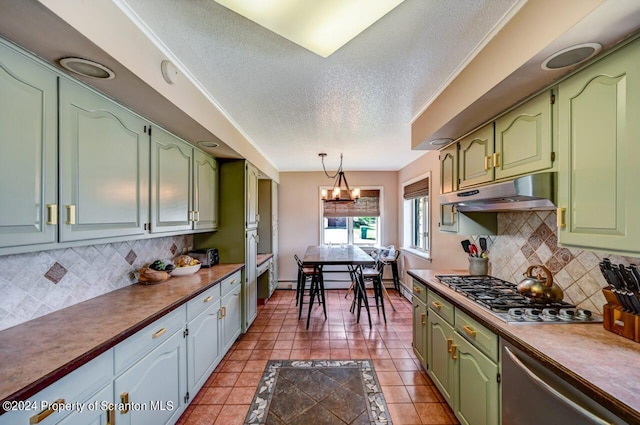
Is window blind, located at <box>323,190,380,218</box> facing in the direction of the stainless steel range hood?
yes

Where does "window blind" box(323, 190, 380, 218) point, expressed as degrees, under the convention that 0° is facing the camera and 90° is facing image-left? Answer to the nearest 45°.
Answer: approximately 0°

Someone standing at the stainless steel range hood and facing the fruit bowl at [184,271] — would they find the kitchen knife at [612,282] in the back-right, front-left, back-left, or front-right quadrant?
back-left
